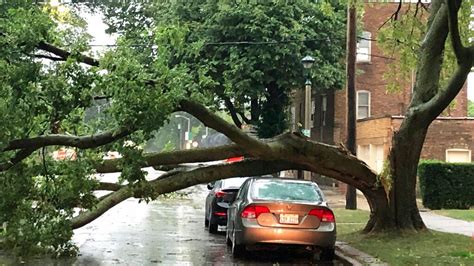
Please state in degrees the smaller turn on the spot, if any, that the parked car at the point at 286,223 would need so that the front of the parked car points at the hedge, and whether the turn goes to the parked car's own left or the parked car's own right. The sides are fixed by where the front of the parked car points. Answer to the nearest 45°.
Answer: approximately 45° to the parked car's own right

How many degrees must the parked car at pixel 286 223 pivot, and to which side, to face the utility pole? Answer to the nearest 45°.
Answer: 0° — it already faces it

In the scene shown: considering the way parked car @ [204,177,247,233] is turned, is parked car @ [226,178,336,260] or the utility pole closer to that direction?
the utility pole

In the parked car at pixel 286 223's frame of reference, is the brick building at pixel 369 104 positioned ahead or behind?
ahead

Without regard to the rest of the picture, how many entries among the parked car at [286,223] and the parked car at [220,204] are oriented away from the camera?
2

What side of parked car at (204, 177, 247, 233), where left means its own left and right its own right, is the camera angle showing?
back

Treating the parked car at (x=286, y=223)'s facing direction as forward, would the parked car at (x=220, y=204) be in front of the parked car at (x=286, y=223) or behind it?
in front

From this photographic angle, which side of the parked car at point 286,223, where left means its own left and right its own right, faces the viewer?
back
